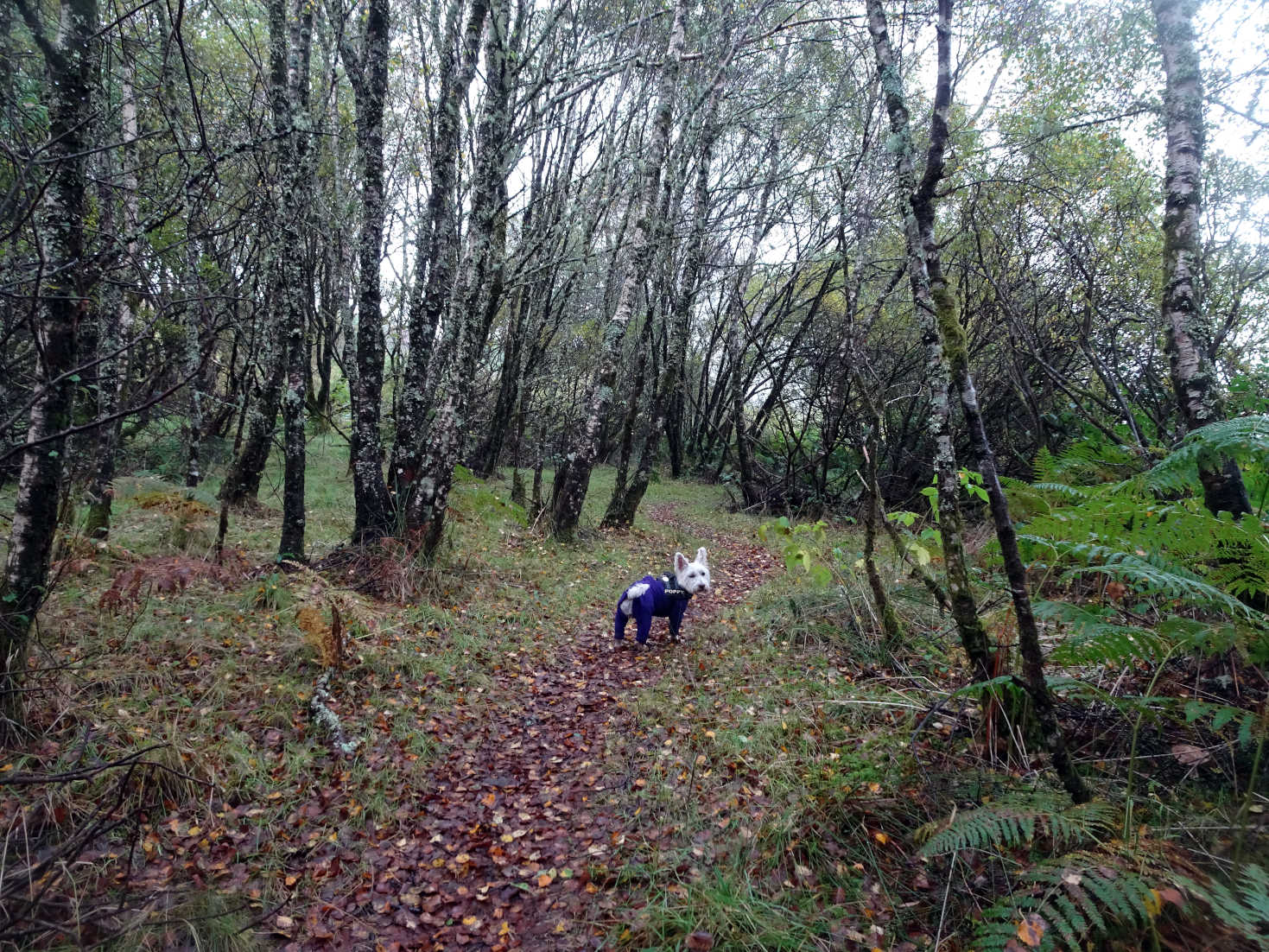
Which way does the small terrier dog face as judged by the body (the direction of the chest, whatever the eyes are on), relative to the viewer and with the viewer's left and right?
facing away from the viewer and to the right of the viewer

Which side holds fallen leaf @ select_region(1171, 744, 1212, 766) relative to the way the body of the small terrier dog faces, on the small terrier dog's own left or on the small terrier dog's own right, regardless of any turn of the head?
on the small terrier dog's own right

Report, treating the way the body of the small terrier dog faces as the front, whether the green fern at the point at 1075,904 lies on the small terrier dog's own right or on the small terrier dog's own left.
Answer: on the small terrier dog's own right

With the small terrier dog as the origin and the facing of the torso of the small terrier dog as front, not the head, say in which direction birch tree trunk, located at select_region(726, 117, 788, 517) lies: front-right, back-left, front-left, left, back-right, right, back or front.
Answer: front-left

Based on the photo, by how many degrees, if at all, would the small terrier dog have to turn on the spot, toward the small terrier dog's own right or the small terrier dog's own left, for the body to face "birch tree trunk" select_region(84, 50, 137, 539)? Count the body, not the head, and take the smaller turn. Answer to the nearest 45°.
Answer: approximately 135° to the small terrier dog's own left

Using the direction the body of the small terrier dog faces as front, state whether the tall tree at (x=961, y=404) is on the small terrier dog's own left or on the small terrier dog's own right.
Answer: on the small terrier dog's own right
